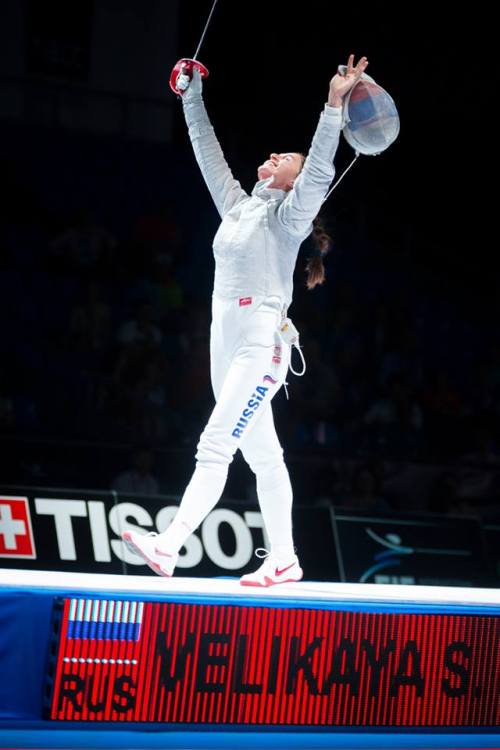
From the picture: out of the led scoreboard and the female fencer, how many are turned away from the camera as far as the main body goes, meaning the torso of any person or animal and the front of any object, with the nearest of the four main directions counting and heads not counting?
0

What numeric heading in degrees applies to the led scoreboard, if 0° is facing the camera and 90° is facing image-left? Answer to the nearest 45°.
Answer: approximately 0°
